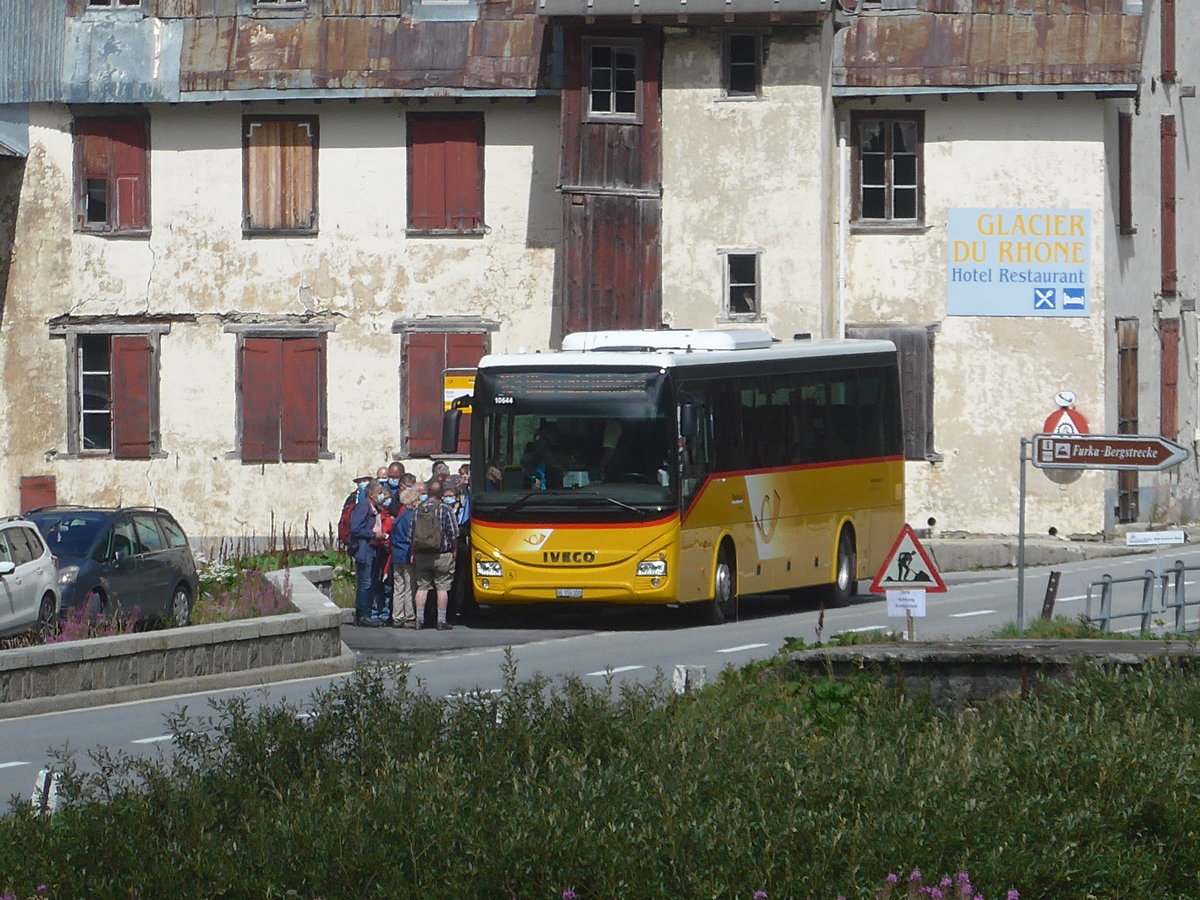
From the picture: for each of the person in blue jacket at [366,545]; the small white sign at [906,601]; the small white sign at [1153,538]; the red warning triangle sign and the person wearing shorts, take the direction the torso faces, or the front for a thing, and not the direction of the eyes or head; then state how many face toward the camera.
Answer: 3

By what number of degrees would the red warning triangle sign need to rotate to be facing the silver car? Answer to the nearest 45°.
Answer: approximately 90° to its right

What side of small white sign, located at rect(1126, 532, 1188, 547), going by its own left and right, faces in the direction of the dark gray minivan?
right

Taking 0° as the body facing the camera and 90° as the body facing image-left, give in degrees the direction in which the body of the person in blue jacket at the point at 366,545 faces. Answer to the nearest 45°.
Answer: approximately 270°

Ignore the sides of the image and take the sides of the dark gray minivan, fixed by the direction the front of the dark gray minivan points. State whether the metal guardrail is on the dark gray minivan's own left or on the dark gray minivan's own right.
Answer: on the dark gray minivan's own left

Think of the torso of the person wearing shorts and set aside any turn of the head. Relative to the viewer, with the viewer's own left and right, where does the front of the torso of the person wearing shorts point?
facing away from the viewer

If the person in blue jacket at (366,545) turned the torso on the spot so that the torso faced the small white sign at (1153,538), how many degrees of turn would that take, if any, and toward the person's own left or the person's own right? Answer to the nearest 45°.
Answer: approximately 45° to the person's own right

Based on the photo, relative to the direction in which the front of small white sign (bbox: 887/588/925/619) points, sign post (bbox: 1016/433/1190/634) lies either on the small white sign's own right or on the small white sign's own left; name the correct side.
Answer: on the small white sign's own left

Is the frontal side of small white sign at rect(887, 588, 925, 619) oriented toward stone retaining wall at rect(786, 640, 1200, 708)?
yes

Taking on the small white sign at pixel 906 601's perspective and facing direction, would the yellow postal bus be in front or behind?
behind

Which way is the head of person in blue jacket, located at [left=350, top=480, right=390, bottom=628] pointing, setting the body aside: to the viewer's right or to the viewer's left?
to the viewer's right

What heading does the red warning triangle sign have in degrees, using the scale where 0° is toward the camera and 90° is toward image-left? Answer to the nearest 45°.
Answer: approximately 0°
